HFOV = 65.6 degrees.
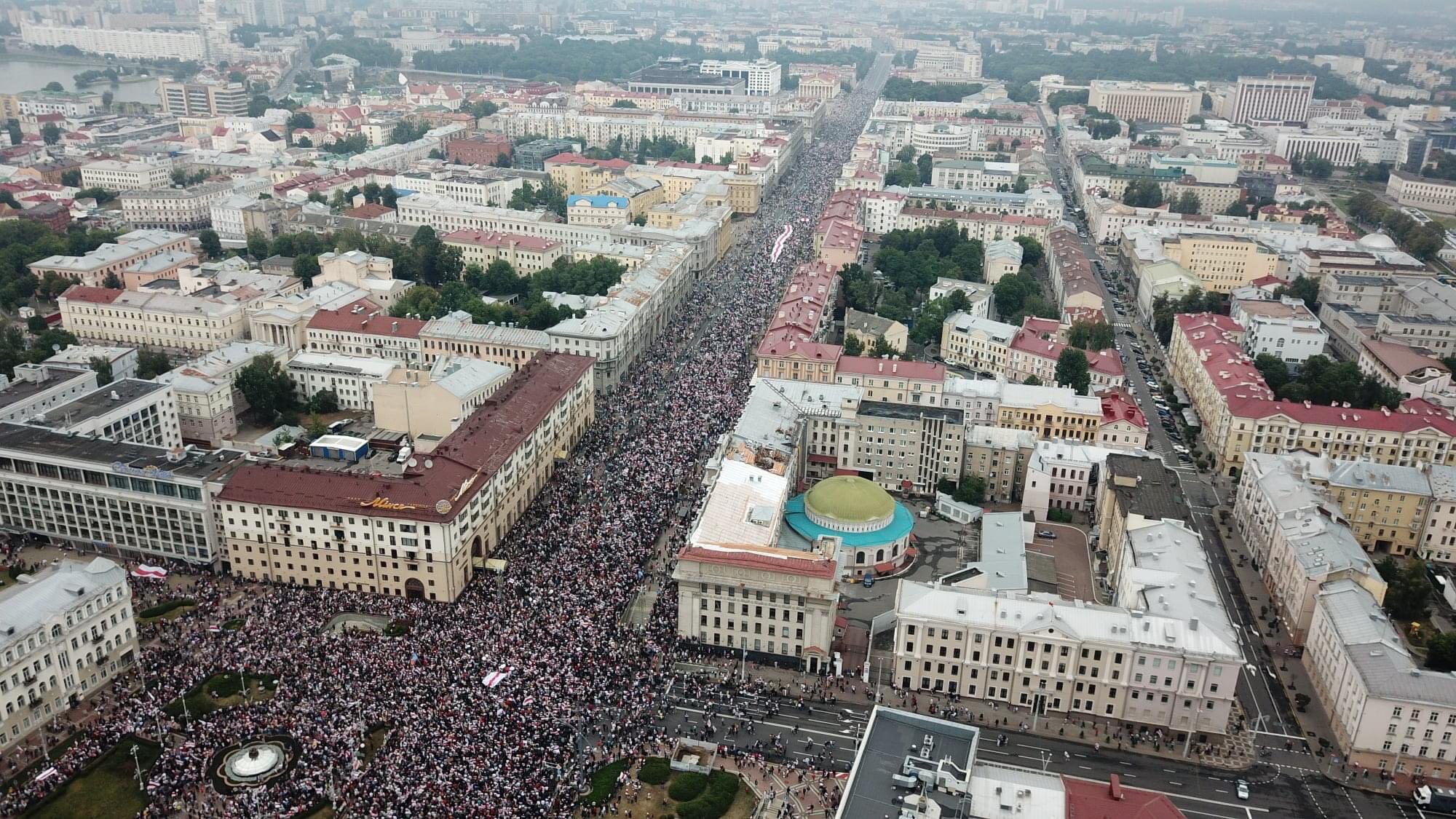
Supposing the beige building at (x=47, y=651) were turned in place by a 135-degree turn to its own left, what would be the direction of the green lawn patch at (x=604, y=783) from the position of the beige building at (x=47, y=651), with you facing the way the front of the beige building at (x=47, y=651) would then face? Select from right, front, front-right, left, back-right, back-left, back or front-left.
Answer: back-right

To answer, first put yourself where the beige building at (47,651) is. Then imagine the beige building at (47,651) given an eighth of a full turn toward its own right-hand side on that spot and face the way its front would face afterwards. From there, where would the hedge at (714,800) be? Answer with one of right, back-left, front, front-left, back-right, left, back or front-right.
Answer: front-left

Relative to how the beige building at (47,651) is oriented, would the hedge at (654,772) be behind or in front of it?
in front

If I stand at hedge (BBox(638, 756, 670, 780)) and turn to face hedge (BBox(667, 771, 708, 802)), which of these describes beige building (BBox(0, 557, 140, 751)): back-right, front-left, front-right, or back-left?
back-right

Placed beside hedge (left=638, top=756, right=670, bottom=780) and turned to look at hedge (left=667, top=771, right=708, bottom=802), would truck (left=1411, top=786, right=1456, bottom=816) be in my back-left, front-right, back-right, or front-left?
front-left

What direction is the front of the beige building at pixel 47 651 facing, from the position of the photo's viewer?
facing the viewer and to the right of the viewer

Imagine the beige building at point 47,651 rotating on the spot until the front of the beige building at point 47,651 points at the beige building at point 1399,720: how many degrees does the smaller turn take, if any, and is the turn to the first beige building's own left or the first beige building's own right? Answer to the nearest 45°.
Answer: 0° — it already faces it

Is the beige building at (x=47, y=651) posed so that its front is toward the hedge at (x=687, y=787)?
yes

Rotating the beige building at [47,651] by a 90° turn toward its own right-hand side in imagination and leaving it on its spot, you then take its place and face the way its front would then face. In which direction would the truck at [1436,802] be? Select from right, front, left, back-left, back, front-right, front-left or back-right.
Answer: left
